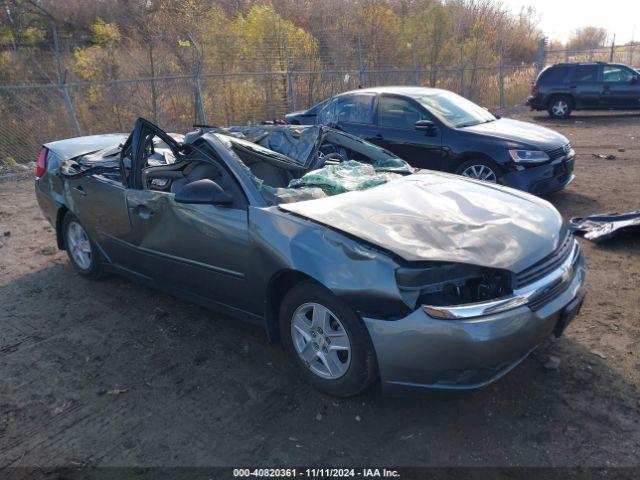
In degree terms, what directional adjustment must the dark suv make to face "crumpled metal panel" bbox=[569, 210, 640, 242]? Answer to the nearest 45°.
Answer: approximately 90° to its right

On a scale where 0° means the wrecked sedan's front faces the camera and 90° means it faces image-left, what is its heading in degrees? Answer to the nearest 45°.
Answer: approximately 315°

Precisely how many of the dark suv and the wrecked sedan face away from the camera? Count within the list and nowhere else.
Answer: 0

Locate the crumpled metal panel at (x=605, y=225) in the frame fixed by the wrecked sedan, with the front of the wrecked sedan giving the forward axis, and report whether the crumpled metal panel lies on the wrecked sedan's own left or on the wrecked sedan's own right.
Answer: on the wrecked sedan's own left

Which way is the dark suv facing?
to the viewer's right

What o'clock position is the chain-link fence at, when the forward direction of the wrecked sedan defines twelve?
The chain-link fence is roughly at 7 o'clock from the wrecked sedan.

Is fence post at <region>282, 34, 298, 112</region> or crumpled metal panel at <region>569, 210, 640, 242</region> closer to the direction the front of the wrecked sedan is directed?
the crumpled metal panel

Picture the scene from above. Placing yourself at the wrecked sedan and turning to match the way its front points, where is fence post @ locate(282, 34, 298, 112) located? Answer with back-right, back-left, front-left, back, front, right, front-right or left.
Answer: back-left
